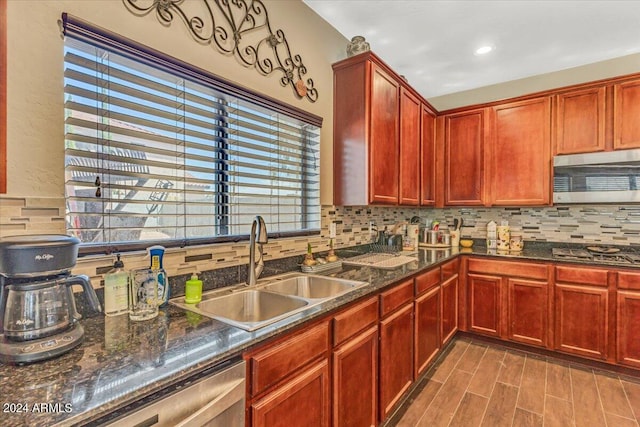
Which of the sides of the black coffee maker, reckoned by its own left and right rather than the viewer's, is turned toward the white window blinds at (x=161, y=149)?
left

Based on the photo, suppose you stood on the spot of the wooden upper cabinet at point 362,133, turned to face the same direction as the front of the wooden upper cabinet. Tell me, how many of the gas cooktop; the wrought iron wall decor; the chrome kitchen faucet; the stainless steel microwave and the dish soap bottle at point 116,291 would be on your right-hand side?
3

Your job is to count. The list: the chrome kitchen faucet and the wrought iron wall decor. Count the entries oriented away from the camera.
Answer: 0

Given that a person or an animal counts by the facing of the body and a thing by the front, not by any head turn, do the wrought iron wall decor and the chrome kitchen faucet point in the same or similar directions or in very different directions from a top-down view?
same or similar directions

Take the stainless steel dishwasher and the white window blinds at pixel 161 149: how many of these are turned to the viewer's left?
0

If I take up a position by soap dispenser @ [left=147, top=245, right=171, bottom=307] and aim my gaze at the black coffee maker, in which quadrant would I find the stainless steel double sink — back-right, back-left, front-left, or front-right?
back-left

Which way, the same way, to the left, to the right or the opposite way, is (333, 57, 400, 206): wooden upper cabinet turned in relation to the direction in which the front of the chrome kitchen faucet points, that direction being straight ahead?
the same way

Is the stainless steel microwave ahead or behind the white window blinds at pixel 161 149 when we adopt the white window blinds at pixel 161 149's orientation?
ahead

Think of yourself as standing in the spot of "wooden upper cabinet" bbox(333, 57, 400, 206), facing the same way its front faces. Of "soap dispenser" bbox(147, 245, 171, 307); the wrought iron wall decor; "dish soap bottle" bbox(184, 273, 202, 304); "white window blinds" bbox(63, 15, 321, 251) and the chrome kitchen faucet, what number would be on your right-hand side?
5

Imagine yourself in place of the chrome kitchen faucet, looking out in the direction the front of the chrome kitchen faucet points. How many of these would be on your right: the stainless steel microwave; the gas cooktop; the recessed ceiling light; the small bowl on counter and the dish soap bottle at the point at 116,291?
1

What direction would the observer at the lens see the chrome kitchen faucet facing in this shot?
facing the viewer and to the right of the viewer

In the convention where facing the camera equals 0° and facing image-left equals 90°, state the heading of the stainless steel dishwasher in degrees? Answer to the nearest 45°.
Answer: approximately 315°
